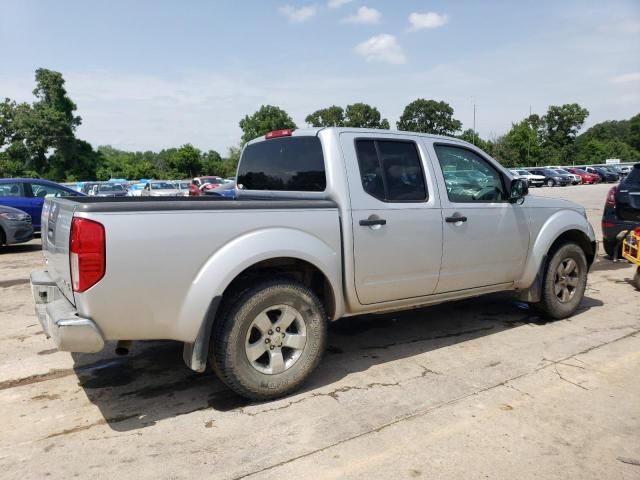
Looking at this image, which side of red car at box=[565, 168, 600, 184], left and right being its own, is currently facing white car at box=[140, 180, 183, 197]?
right

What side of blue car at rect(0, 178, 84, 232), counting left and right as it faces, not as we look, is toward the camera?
right

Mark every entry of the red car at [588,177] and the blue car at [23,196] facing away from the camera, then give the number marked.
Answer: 0

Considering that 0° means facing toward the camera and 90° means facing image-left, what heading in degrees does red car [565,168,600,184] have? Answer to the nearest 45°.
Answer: approximately 315°

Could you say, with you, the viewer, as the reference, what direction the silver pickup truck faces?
facing away from the viewer and to the right of the viewer

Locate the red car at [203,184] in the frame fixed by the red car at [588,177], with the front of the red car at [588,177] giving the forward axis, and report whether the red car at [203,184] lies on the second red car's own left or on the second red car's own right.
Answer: on the second red car's own right

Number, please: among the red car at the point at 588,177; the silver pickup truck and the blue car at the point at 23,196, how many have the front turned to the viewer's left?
0

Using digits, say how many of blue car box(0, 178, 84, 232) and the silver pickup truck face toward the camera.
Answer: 0

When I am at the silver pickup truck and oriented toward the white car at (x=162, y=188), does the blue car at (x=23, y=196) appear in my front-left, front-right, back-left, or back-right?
front-left

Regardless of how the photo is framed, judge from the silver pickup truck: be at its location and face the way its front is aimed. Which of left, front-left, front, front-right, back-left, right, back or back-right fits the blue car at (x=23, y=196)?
left

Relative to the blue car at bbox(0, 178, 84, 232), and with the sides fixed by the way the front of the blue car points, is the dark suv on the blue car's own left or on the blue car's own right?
on the blue car's own right

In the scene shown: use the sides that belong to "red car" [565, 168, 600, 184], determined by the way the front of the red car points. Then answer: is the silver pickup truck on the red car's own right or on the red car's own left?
on the red car's own right
